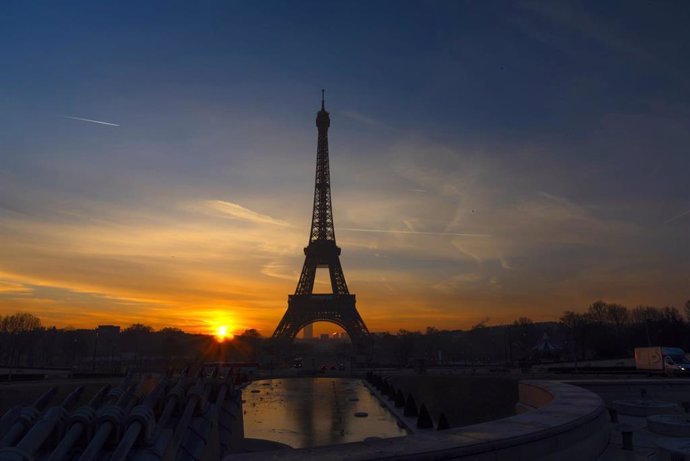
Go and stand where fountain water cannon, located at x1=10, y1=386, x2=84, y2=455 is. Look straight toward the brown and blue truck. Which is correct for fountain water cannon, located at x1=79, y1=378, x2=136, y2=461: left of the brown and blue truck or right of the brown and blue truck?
right

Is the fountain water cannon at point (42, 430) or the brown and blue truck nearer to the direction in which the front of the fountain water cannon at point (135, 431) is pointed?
the brown and blue truck

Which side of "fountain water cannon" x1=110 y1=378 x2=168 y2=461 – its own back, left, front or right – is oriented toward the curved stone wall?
right

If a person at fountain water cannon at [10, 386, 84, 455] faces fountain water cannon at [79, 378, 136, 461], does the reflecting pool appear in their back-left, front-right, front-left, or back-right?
front-left

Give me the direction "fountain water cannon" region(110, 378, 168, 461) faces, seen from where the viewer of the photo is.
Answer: facing away from the viewer and to the right of the viewer

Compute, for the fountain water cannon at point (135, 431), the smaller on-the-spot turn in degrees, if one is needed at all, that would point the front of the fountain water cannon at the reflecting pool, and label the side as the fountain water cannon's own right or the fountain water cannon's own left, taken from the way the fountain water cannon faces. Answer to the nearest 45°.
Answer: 0° — it already faces it

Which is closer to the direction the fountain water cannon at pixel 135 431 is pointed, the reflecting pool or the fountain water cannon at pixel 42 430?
the reflecting pool

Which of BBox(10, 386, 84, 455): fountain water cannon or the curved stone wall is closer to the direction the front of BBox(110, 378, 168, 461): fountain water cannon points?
the curved stone wall

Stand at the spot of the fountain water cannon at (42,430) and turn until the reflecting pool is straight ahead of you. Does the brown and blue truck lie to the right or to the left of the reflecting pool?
right

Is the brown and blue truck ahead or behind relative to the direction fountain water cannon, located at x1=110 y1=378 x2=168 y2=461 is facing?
ahead
